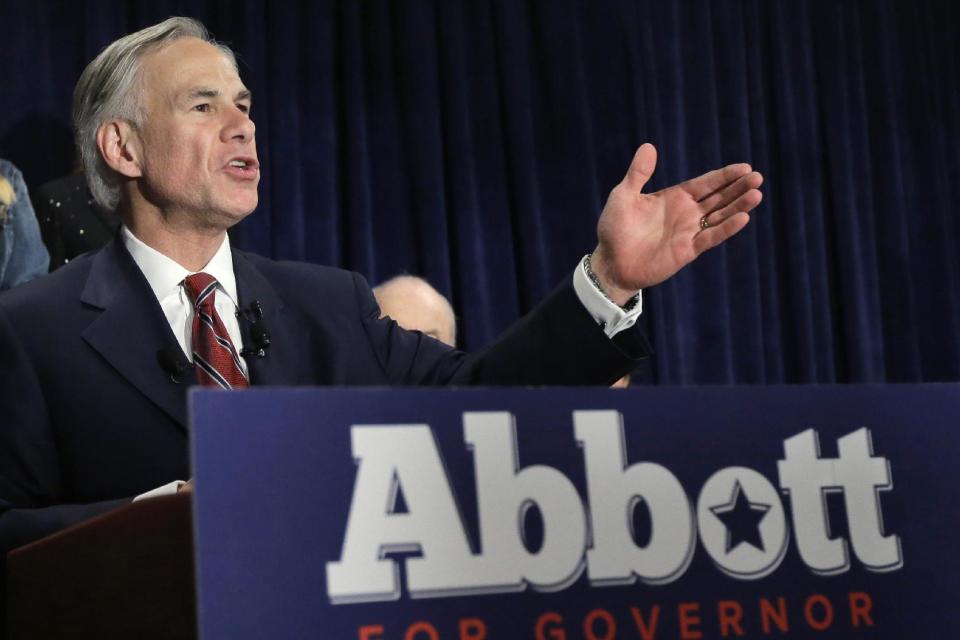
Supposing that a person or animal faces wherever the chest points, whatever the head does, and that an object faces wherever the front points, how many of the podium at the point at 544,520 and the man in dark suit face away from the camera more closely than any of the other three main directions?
0

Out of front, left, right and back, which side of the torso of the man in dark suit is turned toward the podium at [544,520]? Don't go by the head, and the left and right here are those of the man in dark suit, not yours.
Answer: front

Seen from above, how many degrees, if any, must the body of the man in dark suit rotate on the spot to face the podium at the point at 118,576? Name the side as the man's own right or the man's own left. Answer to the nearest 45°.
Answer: approximately 45° to the man's own right

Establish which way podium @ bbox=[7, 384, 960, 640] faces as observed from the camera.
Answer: facing the viewer and to the right of the viewer

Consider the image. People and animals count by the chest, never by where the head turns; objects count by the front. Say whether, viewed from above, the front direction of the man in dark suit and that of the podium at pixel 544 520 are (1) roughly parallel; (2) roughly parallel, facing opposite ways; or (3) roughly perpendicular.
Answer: roughly parallel

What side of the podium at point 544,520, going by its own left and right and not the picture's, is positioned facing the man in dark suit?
back
